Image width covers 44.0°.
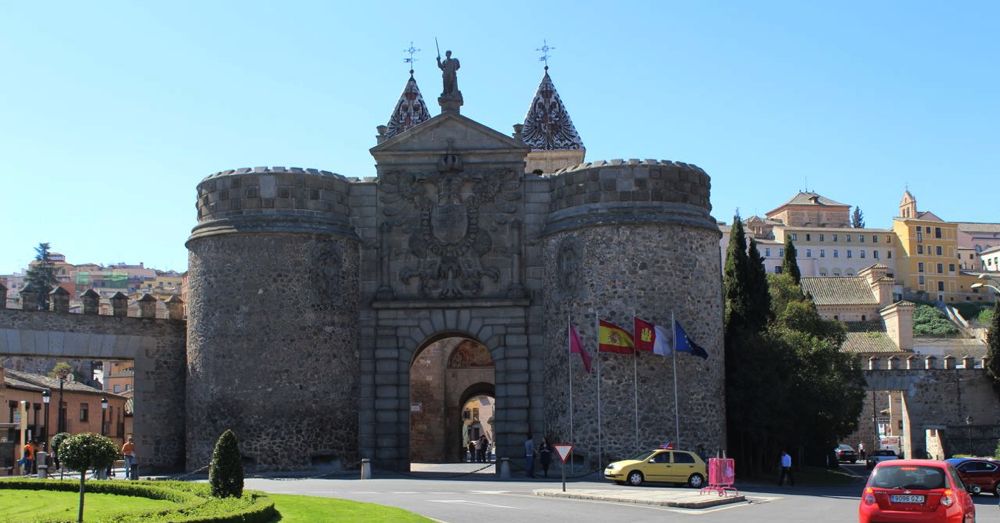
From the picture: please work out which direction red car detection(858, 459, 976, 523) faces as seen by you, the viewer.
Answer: facing away from the viewer

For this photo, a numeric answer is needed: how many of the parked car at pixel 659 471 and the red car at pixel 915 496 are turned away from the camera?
1

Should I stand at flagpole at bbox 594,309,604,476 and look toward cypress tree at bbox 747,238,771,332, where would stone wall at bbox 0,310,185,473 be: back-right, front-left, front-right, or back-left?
back-left

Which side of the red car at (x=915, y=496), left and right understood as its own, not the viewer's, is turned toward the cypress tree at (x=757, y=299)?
front

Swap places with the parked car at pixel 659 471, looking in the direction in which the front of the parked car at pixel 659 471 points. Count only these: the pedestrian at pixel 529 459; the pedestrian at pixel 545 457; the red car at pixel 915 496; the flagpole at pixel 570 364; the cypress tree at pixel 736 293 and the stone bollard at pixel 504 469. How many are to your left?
1

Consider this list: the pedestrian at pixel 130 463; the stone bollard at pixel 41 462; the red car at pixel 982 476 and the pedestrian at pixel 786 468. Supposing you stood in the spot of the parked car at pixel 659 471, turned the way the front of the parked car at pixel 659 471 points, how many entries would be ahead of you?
2

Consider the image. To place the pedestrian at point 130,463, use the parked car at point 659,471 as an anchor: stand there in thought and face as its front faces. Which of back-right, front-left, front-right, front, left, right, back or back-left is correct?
front

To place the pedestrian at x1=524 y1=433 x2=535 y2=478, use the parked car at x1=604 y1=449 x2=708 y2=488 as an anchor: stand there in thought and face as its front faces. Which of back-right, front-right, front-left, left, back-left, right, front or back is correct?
front-right

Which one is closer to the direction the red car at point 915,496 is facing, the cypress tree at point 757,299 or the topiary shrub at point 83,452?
the cypress tree

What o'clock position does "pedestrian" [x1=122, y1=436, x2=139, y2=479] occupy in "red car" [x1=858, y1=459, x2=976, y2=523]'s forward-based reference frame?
The pedestrian is roughly at 10 o'clock from the red car.

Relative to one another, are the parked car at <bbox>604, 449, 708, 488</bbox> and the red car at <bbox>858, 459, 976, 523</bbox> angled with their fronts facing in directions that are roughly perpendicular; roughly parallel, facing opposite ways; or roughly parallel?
roughly perpendicular

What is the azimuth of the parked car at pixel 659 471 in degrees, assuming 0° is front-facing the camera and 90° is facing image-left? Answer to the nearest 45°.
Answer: approximately 90°

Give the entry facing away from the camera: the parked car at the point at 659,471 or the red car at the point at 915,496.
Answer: the red car
